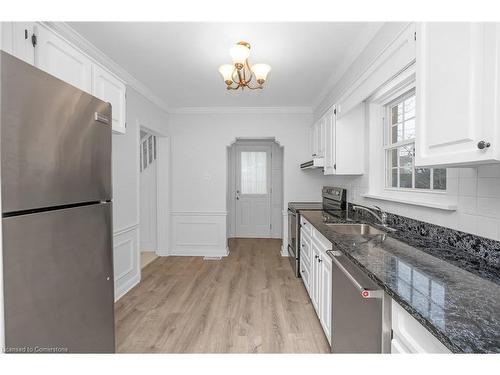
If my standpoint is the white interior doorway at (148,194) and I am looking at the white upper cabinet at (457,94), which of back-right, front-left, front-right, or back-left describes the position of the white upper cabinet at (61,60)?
front-right

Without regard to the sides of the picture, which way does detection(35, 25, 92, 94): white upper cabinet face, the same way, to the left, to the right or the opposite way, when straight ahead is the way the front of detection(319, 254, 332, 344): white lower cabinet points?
the opposite way

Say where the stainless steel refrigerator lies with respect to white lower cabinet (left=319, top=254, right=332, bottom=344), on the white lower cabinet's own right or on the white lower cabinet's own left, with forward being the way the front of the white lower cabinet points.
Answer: on the white lower cabinet's own left

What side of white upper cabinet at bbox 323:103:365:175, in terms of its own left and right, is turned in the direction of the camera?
left

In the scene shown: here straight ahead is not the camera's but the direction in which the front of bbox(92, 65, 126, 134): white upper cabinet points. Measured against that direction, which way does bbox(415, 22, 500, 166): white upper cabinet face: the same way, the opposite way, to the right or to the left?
the opposite way

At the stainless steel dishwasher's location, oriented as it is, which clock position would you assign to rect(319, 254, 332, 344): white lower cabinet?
The white lower cabinet is roughly at 4 o'clock from the stainless steel dishwasher.

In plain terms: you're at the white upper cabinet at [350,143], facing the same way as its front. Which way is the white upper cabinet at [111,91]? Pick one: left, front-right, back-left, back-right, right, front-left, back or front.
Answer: front-left

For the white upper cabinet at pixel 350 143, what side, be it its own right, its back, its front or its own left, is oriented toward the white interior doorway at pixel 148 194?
front

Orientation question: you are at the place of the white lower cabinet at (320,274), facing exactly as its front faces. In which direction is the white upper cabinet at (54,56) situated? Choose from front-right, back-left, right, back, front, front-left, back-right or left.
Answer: front-left

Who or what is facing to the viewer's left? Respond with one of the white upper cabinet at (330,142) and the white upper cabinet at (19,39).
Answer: the white upper cabinet at (330,142)

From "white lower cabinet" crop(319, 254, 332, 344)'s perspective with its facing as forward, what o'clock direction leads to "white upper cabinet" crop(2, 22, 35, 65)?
The white upper cabinet is roughly at 11 o'clock from the white lower cabinet.

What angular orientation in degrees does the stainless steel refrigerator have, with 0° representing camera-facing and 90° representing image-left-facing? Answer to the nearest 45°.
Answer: approximately 315°

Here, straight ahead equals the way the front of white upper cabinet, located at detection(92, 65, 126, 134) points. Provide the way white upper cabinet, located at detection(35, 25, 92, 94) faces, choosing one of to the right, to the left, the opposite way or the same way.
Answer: the same way

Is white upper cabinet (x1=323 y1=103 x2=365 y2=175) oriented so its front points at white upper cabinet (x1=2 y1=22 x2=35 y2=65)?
no

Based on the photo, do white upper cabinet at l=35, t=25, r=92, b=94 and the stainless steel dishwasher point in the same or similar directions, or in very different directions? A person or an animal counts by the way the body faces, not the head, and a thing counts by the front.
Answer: very different directions

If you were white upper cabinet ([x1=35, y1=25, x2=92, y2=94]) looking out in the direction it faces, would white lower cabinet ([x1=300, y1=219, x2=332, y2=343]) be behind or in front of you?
in front

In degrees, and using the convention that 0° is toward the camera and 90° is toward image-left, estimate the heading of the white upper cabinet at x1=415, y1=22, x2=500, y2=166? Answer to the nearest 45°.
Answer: approximately 45°

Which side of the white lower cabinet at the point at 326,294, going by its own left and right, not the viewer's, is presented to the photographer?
left

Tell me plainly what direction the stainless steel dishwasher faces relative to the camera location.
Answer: facing the viewer and to the left of the viewer
